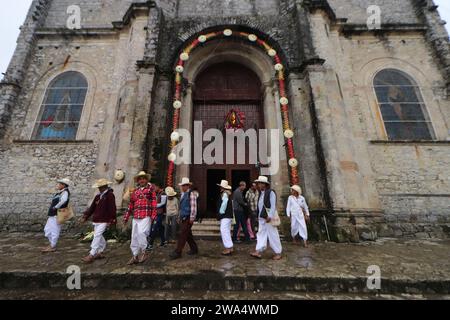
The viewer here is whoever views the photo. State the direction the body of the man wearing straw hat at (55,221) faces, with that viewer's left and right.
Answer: facing to the left of the viewer

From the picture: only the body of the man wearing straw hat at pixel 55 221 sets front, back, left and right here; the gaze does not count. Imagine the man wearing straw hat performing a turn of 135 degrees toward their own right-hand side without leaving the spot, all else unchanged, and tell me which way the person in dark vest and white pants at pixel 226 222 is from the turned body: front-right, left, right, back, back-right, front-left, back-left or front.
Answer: right

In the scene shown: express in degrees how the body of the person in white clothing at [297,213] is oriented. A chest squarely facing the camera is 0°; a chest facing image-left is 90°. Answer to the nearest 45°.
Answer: approximately 45°

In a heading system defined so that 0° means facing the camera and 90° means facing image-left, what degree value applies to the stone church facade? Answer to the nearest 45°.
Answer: approximately 0°

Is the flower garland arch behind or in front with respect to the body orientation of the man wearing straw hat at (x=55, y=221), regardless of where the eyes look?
behind
